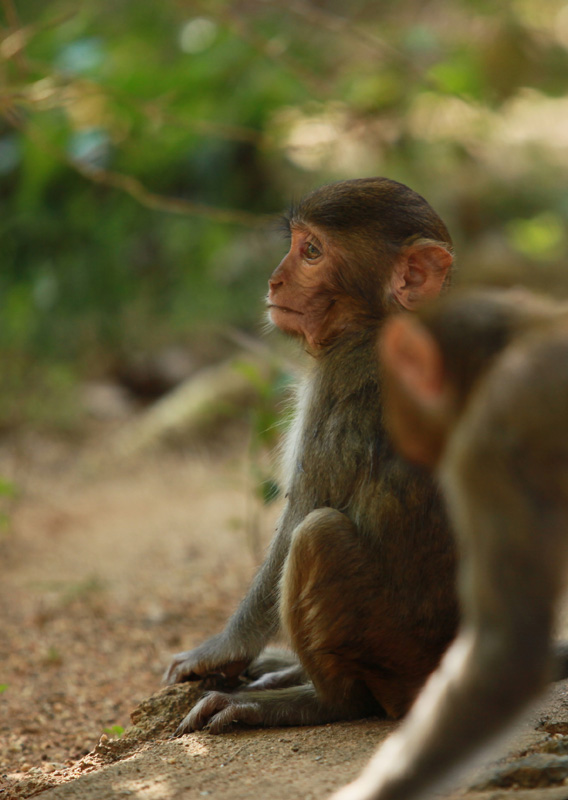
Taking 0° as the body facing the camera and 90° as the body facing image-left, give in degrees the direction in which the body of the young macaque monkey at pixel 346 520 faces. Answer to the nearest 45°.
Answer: approximately 90°

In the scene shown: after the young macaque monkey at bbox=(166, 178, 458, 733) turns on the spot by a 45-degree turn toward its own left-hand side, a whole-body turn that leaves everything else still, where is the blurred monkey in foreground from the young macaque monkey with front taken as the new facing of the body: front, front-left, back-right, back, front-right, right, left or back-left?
front-left
